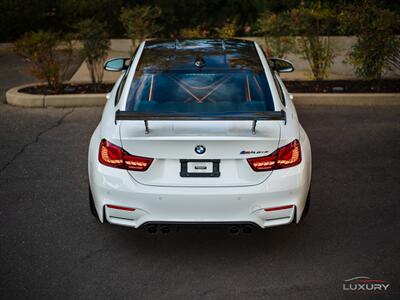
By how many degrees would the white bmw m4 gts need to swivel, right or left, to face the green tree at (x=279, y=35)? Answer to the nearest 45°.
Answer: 0° — it already faces it

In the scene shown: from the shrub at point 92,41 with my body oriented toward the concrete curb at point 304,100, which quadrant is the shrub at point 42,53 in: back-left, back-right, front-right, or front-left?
back-right

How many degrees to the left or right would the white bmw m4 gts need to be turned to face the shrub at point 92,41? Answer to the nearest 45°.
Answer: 0° — it already faces it

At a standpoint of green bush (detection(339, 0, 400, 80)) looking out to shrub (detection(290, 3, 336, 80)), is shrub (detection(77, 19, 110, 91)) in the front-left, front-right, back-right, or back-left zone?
front-left

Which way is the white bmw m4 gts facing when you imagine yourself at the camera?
facing away from the viewer

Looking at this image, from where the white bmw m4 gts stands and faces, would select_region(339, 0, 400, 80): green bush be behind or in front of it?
in front

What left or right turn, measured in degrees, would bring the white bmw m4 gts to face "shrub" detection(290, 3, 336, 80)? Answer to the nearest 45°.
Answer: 0° — it already faces it

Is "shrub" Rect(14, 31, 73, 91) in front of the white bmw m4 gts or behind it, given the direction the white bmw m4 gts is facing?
in front
